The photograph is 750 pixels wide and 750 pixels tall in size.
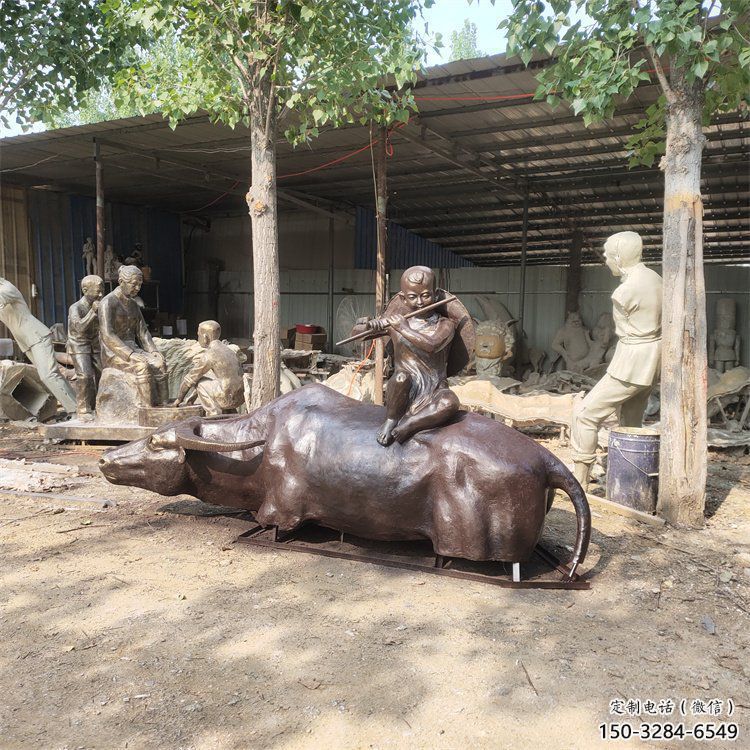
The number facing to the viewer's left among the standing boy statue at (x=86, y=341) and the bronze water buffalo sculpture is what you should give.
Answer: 1

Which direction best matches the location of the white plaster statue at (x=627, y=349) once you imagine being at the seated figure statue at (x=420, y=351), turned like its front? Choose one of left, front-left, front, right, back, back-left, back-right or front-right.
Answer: back-left

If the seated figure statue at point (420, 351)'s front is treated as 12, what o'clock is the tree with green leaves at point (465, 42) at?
The tree with green leaves is roughly at 6 o'clock from the seated figure statue.

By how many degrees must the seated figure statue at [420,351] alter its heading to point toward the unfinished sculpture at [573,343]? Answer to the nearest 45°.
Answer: approximately 180°

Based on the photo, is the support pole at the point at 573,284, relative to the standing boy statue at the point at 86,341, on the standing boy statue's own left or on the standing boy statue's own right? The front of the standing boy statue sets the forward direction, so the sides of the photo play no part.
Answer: on the standing boy statue's own left

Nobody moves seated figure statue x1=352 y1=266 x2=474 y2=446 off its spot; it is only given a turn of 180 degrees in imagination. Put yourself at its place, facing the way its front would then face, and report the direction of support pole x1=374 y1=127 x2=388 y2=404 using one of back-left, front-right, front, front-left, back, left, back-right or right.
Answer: front

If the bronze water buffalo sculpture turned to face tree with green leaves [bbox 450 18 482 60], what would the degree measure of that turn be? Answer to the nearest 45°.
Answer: approximately 90° to its right

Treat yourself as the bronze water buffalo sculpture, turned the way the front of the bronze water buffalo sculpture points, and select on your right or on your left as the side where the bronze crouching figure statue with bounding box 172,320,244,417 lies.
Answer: on your right

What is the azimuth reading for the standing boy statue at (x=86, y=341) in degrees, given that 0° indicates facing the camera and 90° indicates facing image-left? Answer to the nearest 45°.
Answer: approximately 315°

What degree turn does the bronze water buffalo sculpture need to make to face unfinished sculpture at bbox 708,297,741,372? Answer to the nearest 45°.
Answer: approximately 135° to its right

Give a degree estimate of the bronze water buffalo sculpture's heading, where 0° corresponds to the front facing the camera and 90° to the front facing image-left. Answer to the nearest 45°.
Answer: approximately 90°
